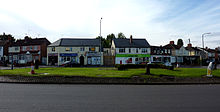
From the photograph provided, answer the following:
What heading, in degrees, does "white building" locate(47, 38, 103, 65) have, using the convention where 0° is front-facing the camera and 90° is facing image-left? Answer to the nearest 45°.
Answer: approximately 0°
